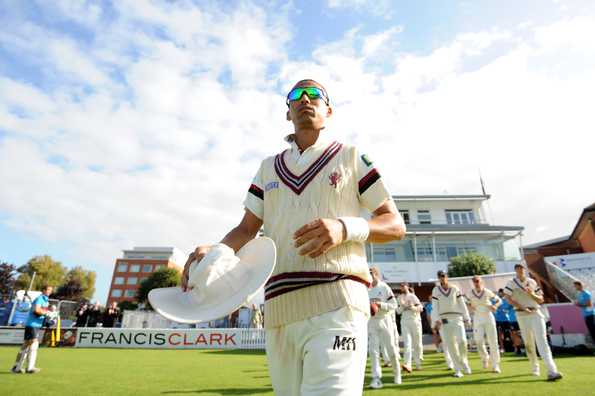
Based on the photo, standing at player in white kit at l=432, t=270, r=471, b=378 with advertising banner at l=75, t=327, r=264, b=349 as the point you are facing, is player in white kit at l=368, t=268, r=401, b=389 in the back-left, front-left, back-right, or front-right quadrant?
front-left

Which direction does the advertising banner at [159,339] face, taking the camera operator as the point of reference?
facing the viewer

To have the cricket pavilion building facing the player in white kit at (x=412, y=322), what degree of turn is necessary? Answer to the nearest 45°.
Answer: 0° — it already faces them

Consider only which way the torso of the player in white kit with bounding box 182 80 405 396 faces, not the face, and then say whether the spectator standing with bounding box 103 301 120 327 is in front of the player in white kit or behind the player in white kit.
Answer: behind

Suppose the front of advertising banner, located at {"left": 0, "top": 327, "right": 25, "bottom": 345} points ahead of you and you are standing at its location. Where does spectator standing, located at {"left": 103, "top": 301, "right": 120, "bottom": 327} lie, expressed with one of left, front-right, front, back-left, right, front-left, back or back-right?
left

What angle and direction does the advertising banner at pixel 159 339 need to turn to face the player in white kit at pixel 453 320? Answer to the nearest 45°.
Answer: approximately 45° to its left

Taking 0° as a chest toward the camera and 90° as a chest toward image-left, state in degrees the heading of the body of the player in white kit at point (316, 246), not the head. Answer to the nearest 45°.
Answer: approximately 0°

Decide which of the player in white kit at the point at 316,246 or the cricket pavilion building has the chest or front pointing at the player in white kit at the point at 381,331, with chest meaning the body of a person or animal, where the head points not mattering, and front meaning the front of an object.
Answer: the cricket pavilion building

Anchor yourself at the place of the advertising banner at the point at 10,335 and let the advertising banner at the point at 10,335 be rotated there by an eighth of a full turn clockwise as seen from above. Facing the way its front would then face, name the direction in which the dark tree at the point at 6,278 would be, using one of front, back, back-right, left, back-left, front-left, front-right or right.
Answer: back-right

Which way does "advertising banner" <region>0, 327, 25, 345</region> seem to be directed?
toward the camera

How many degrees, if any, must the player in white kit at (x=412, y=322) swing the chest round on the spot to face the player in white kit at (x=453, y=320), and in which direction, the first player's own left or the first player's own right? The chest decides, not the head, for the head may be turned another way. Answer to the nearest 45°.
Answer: approximately 45° to the first player's own left

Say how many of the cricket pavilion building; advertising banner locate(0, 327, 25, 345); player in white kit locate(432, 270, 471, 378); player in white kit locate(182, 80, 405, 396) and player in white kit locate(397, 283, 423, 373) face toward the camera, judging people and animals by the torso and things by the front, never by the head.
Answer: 5

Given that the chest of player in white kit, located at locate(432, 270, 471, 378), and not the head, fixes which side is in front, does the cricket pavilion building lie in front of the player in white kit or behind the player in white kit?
behind

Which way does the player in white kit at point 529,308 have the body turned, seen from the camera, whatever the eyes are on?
toward the camera

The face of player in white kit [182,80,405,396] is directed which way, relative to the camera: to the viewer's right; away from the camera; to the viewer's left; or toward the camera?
toward the camera

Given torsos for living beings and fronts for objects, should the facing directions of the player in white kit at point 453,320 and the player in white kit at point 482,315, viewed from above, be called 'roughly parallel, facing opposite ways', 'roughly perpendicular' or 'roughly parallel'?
roughly parallel

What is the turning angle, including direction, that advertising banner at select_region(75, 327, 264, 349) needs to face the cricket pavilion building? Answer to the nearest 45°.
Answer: approximately 90° to its left

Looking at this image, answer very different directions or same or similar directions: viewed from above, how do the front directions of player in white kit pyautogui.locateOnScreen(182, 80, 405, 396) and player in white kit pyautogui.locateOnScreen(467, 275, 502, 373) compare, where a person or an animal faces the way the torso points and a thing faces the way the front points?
same or similar directions
